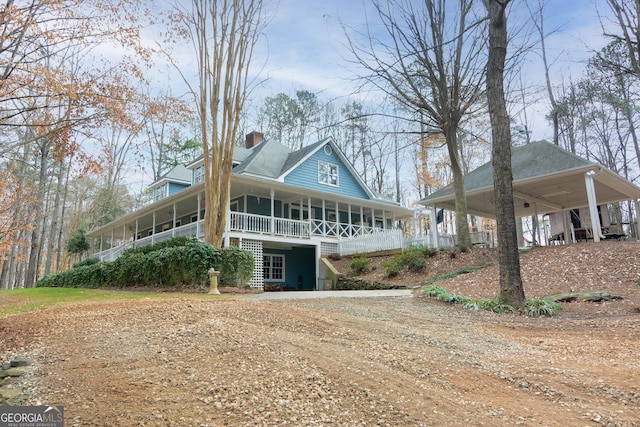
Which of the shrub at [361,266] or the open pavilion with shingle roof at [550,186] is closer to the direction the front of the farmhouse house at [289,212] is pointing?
the shrub

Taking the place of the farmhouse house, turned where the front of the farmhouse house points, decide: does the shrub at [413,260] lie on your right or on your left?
on your left

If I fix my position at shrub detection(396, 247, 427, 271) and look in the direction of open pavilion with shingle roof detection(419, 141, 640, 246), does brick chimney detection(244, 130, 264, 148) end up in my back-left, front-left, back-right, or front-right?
back-left

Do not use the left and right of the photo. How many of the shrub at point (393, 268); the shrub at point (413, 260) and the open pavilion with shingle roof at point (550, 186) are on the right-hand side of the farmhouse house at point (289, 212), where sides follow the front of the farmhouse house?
0

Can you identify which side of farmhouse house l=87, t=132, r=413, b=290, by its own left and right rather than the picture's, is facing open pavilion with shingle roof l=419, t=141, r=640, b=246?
left

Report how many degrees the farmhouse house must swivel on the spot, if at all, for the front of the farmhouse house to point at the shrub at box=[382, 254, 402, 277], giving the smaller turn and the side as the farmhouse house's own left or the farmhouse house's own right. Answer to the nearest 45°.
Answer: approximately 90° to the farmhouse house's own left

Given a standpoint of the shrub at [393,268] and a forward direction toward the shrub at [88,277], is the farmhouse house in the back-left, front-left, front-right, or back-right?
front-right

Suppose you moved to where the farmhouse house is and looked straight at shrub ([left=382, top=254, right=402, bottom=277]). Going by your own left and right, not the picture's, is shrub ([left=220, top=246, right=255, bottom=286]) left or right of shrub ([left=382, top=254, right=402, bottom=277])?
right
